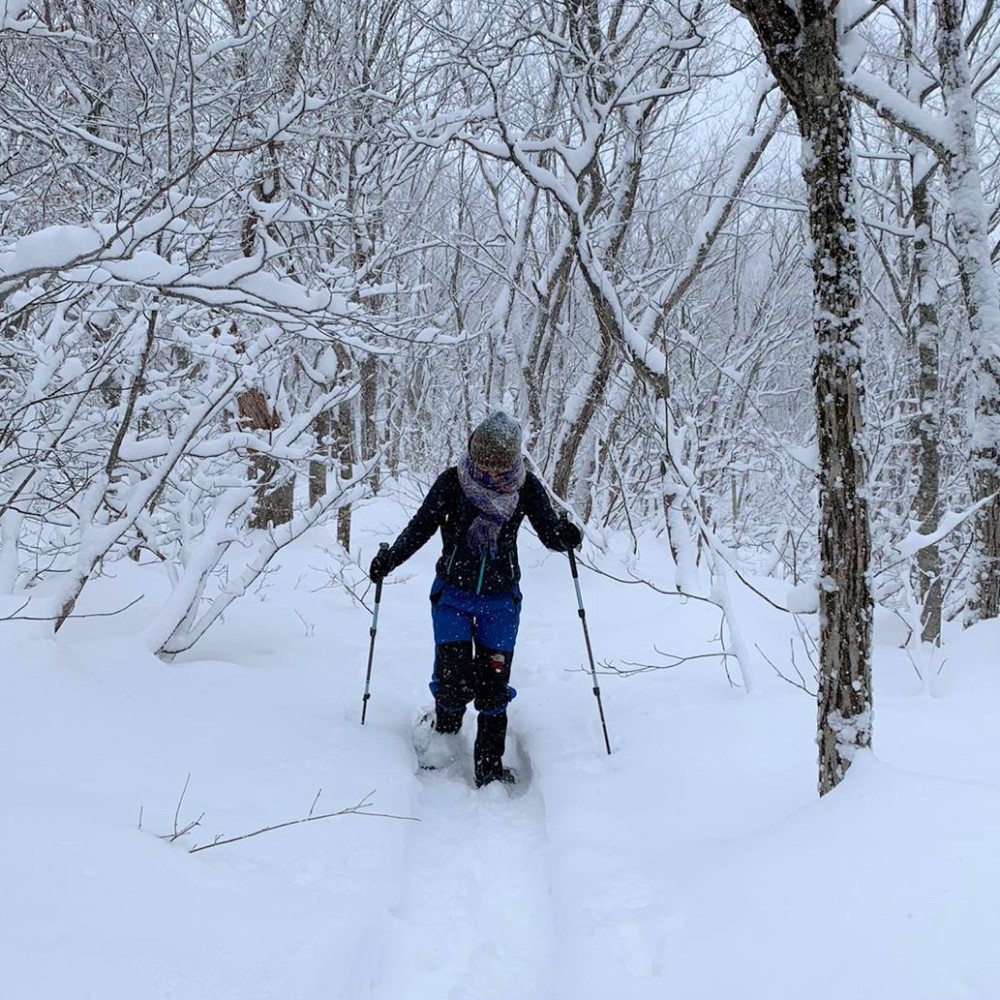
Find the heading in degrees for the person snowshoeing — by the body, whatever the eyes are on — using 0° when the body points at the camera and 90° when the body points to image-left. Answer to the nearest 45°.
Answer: approximately 0°

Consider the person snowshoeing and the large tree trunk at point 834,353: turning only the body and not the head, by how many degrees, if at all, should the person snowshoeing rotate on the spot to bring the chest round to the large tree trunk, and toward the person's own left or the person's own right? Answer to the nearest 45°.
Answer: approximately 45° to the person's own left

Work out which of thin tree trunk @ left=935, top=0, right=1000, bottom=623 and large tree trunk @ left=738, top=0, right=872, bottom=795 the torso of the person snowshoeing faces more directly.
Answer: the large tree trunk

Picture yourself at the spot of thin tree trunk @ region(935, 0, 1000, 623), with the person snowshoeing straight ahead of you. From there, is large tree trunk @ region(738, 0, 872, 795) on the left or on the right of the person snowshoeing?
left

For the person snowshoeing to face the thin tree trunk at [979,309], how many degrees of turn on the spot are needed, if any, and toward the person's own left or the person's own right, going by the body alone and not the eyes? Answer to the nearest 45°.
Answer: approximately 90° to the person's own left
